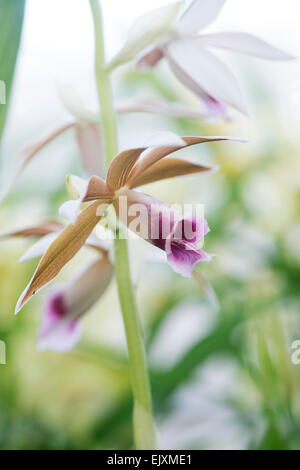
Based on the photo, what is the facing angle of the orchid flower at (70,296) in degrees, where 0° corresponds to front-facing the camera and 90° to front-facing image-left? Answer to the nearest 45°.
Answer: approximately 90°

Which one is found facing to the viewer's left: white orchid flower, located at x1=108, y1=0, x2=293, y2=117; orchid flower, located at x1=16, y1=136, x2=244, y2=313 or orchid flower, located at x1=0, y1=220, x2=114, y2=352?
orchid flower, located at x1=0, y1=220, x2=114, y2=352

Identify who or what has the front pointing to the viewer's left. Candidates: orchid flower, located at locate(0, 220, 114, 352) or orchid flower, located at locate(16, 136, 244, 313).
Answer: orchid flower, located at locate(0, 220, 114, 352)

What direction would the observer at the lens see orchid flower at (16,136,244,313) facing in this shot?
facing to the right of the viewer

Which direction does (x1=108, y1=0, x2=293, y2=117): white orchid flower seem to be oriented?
to the viewer's right
